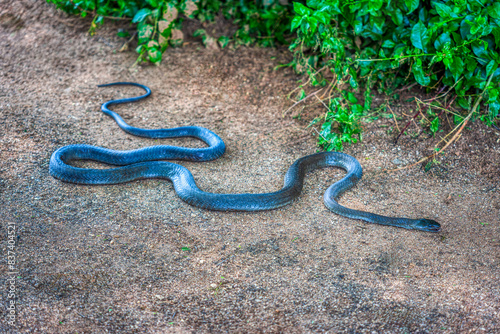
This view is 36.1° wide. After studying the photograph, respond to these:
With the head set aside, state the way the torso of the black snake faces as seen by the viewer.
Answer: to the viewer's right

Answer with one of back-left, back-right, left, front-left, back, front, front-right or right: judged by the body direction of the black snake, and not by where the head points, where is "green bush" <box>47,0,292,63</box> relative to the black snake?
left
